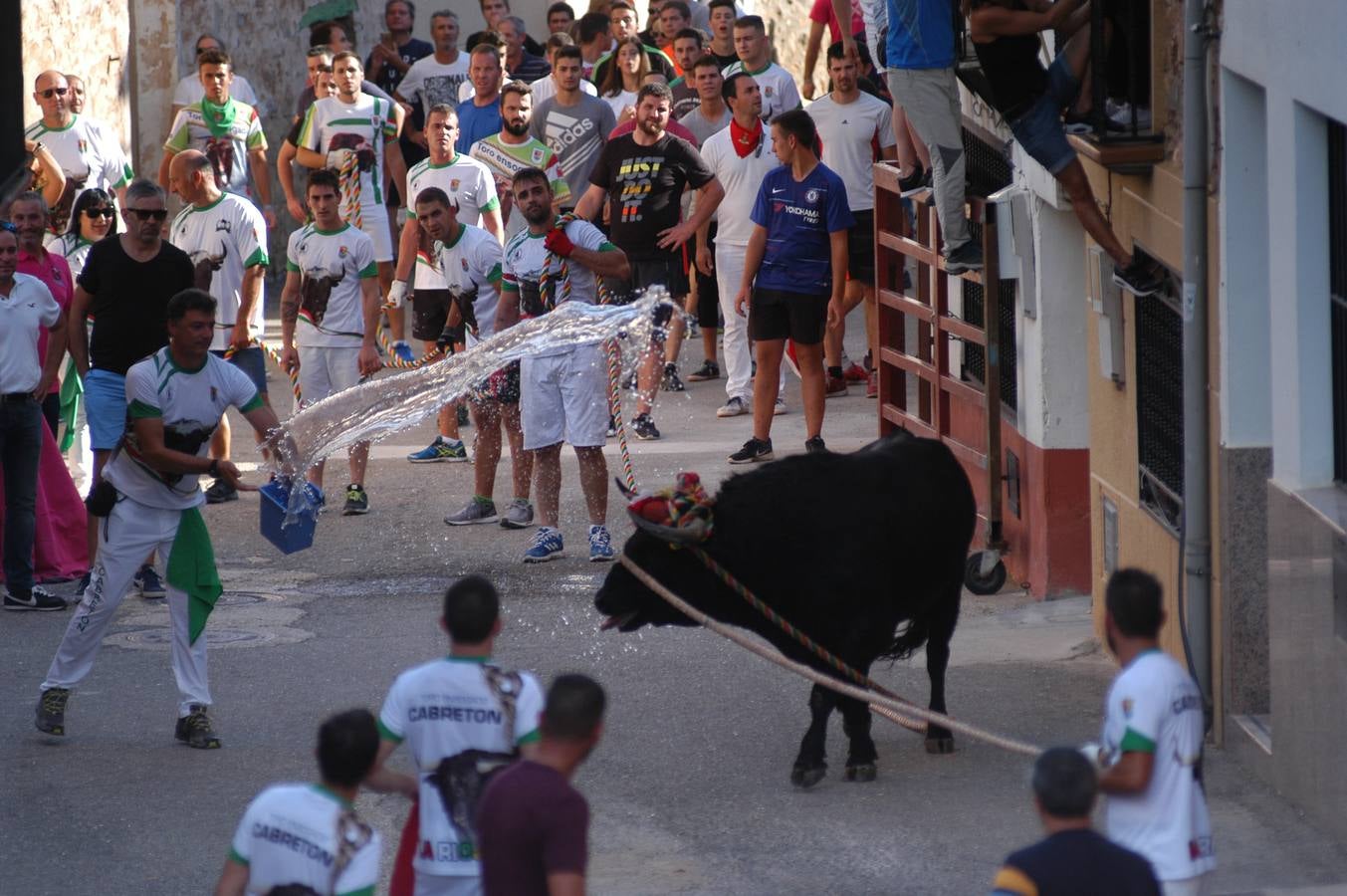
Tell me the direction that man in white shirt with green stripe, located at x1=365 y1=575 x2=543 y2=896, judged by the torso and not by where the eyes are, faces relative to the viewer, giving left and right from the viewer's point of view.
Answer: facing away from the viewer

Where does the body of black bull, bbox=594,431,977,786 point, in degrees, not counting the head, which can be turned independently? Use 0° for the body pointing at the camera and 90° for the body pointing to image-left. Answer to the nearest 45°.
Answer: approximately 45°

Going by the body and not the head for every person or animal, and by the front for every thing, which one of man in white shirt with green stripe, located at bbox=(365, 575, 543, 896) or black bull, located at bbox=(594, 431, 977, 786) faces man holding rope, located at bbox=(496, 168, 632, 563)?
the man in white shirt with green stripe

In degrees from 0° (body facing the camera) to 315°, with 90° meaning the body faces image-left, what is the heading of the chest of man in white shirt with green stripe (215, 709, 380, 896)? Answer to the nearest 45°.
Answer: approximately 225°

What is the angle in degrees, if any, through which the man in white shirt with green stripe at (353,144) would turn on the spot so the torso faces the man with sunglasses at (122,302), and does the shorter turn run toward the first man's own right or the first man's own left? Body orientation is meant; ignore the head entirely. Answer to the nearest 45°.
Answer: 0° — they already face them
